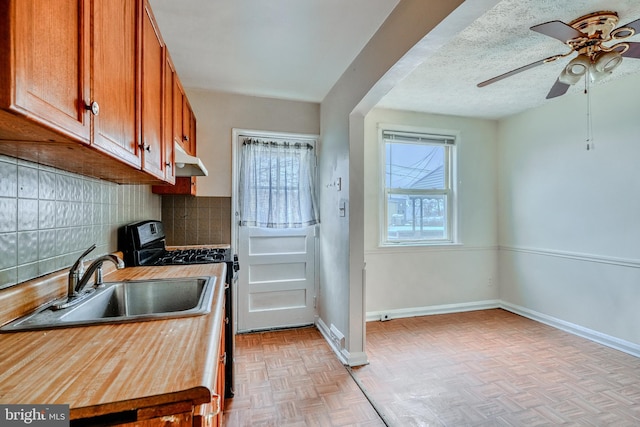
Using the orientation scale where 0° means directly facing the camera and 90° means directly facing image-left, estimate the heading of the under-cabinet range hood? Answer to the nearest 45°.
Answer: approximately 270°

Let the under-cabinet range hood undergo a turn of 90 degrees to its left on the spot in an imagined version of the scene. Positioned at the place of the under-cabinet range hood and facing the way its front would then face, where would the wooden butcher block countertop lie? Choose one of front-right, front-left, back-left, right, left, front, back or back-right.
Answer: back

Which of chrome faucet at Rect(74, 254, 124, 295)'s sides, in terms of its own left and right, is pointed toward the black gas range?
left

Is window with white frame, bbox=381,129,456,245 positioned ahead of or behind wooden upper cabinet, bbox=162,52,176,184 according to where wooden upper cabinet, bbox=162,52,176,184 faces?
ahead

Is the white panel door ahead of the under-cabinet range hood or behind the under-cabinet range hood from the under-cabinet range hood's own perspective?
ahead

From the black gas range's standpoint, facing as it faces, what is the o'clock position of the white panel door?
The white panel door is roughly at 11 o'clock from the black gas range.

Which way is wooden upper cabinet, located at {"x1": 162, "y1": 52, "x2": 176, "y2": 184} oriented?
to the viewer's right

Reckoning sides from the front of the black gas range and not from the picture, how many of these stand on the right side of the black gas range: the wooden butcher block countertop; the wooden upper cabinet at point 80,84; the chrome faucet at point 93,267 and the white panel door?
3

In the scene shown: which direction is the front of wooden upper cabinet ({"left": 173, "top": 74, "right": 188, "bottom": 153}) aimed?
to the viewer's right

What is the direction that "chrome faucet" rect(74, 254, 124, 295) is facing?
to the viewer's right

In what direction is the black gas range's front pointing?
to the viewer's right
